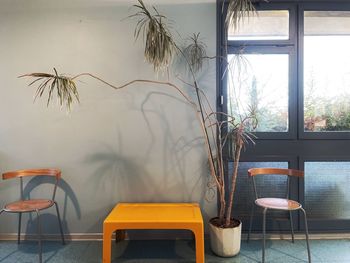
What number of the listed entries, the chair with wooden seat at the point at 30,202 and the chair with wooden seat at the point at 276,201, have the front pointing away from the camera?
0

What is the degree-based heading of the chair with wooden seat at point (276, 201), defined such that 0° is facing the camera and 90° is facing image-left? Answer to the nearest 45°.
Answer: approximately 315°

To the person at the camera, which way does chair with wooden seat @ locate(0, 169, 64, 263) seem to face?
facing the viewer and to the left of the viewer

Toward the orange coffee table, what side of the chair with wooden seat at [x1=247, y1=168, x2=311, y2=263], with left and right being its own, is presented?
right

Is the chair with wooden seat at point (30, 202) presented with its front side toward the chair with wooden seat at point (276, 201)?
no

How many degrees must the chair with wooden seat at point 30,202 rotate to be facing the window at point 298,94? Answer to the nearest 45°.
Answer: approximately 90° to its left

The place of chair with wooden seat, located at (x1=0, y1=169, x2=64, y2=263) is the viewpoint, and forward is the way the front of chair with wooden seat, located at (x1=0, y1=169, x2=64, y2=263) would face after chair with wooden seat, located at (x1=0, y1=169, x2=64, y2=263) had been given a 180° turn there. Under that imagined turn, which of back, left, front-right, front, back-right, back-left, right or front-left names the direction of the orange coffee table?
right

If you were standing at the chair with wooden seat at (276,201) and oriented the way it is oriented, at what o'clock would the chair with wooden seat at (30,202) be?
the chair with wooden seat at (30,202) is roughly at 4 o'clock from the chair with wooden seat at (276,201).
